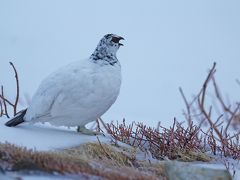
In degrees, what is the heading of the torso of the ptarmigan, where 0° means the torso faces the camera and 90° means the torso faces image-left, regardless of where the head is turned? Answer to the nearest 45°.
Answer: approximately 270°

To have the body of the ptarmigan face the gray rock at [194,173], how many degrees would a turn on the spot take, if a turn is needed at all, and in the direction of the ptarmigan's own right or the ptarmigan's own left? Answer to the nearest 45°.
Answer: approximately 45° to the ptarmigan's own right
